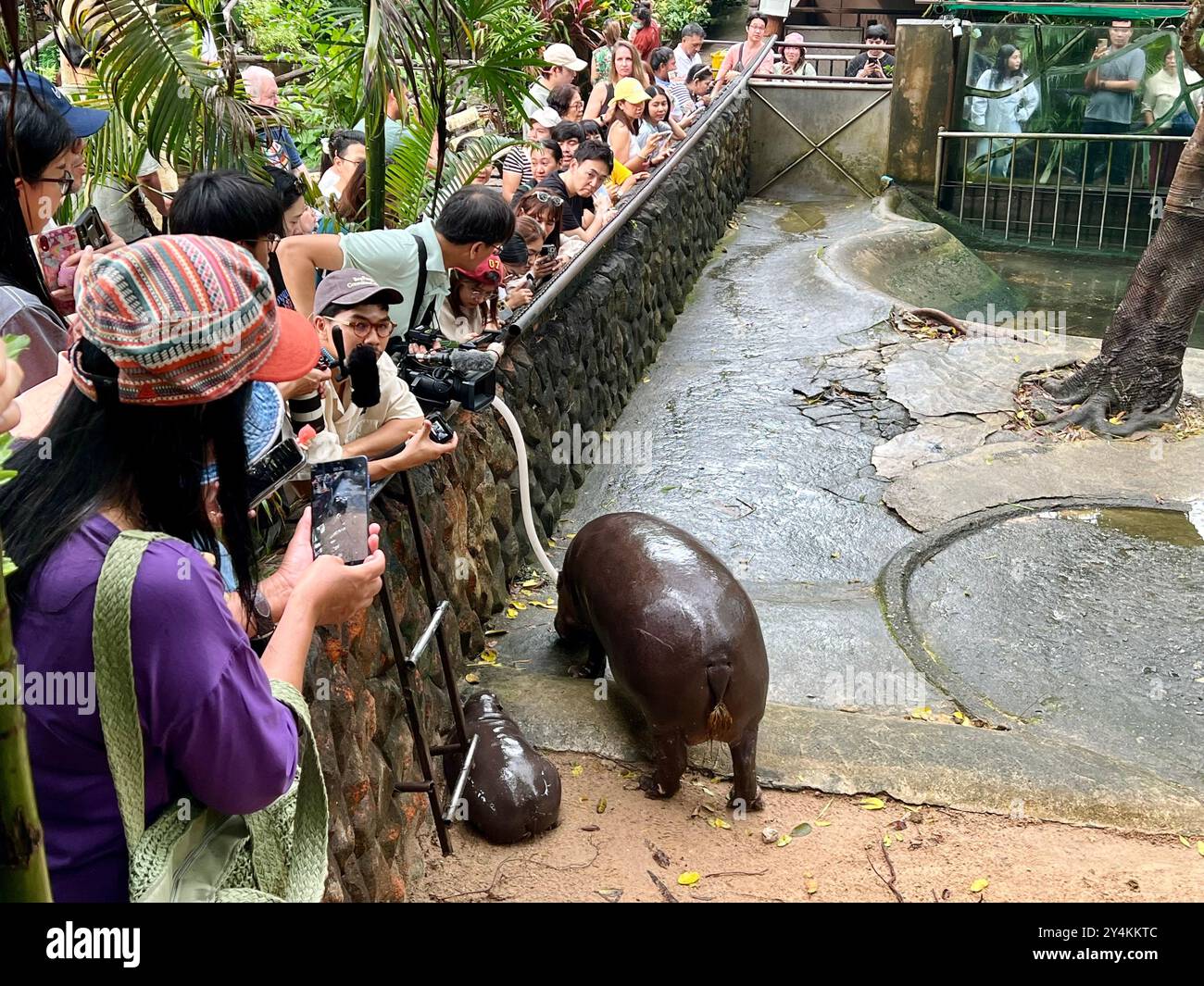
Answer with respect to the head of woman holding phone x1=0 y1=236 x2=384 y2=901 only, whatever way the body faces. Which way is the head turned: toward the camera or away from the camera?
away from the camera

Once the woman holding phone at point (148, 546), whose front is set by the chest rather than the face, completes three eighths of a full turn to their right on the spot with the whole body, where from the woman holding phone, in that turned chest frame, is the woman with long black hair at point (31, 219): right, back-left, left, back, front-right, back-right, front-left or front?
back

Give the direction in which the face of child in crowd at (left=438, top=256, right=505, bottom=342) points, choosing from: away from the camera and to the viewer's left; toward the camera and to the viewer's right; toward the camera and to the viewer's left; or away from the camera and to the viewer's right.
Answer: toward the camera and to the viewer's right

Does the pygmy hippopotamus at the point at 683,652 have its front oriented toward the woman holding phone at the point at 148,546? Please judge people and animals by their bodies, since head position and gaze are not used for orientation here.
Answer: no

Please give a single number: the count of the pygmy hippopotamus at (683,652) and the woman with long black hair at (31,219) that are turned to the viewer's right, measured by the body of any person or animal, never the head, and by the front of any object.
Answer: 1

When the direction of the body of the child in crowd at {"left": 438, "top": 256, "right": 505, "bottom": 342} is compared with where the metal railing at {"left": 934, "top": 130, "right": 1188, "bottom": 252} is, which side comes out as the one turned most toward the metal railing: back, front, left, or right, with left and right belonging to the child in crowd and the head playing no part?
left

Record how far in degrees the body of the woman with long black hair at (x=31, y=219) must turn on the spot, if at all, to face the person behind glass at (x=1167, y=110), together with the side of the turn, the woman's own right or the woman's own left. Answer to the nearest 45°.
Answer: approximately 45° to the woman's own left

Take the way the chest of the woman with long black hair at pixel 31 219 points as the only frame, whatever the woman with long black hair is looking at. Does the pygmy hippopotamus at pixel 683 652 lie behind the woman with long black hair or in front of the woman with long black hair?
in front

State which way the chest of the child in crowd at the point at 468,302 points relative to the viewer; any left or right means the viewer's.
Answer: facing the viewer and to the right of the viewer

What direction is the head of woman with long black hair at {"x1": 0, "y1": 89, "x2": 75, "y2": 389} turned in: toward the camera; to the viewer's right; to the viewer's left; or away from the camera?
to the viewer's right

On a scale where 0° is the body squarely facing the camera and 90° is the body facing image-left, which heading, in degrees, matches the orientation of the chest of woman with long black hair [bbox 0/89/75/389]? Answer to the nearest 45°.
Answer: approximately 270°

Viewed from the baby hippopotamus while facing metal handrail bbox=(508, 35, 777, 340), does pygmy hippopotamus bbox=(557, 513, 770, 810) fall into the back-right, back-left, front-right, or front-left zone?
front-right

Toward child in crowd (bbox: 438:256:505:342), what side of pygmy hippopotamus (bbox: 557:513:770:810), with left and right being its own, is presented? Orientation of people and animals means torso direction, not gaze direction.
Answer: front

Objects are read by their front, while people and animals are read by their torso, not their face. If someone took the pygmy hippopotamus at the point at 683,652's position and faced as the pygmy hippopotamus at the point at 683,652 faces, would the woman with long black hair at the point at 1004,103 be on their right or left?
on their right

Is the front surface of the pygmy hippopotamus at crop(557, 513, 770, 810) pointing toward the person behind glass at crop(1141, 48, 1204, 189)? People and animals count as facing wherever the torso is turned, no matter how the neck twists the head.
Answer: no

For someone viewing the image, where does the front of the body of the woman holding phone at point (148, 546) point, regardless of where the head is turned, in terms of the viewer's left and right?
facing away from the viewer and to the right of the viewer
